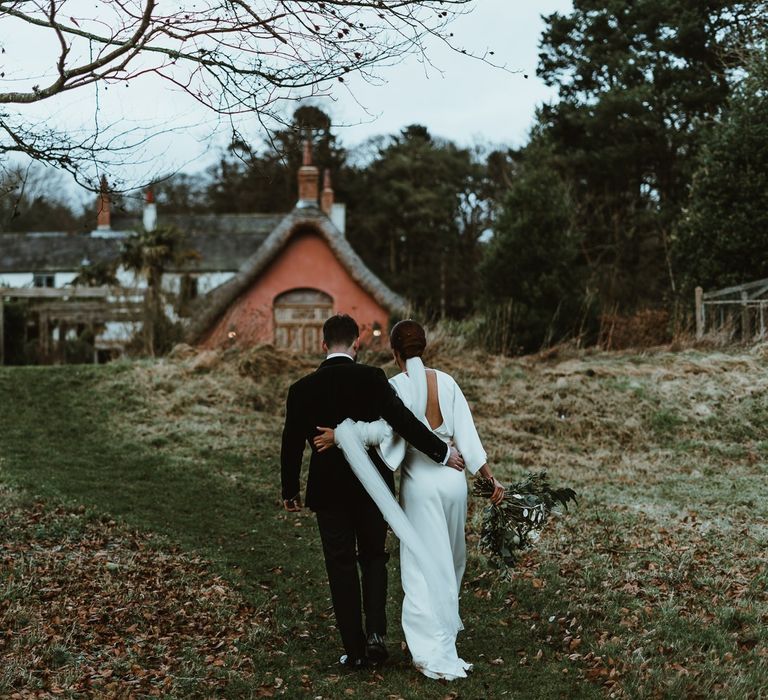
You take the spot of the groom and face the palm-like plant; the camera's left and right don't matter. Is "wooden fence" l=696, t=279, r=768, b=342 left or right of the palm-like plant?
right

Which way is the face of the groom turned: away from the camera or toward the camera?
away from the camera

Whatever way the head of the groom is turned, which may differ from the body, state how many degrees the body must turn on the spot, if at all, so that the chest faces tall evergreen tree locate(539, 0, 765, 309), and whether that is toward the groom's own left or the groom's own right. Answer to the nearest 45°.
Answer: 0° — they already face it

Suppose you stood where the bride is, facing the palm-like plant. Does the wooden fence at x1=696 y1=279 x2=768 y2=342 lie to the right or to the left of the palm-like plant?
right

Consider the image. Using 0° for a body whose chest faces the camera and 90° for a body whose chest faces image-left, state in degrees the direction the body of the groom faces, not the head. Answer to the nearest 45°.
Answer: approximately 180°

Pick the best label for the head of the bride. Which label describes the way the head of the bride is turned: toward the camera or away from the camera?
away from the camera
